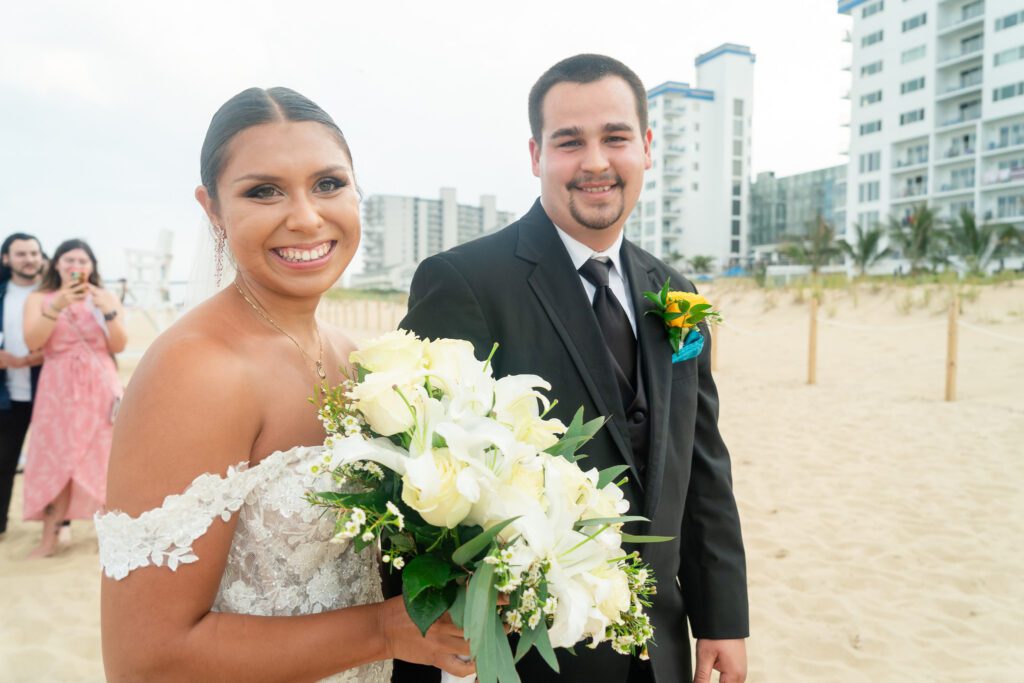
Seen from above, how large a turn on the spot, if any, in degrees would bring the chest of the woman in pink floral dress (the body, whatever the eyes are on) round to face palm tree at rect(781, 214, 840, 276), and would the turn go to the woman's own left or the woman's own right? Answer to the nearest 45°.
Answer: approximately 135° to the woman's own left

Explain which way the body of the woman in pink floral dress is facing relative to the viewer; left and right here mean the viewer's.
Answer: facing the viewer

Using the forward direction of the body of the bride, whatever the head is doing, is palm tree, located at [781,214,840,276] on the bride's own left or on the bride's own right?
on the bride's own left

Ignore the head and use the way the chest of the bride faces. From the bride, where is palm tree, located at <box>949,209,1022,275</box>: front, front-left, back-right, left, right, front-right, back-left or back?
left

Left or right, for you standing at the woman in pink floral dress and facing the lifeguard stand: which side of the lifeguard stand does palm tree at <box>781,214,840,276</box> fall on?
right

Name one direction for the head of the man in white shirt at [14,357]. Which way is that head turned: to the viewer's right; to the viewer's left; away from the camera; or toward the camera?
toward the camera

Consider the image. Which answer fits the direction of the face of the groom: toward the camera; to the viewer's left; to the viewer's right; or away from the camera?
toward the camera

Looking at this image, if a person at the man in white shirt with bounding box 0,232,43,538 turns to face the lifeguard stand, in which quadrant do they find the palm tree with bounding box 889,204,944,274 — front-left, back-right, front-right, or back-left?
front-right

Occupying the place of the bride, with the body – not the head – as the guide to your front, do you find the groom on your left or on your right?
on your left

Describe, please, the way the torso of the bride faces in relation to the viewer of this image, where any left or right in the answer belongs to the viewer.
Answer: facing the viewer and to the right of the viewer

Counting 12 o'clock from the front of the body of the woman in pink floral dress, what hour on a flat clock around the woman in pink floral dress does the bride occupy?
The bride is roughly at 12 o'clock from the woman in pink floral dress.

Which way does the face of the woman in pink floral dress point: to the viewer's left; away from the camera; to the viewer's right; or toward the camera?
toward the camera

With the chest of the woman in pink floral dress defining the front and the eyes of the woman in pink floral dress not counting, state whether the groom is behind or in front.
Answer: in front

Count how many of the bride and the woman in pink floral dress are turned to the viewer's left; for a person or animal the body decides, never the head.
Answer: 0
